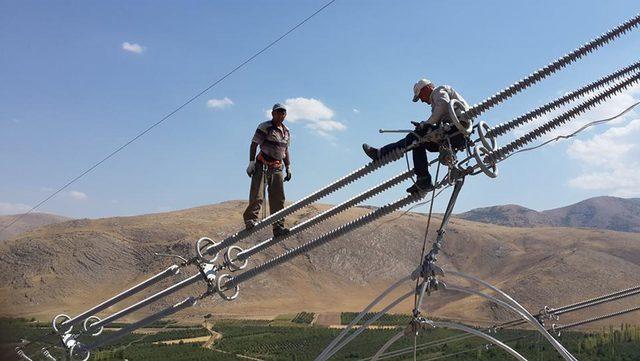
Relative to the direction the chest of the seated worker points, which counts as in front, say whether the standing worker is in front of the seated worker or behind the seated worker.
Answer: in front

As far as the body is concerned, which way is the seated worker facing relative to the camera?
to the viewer's left
